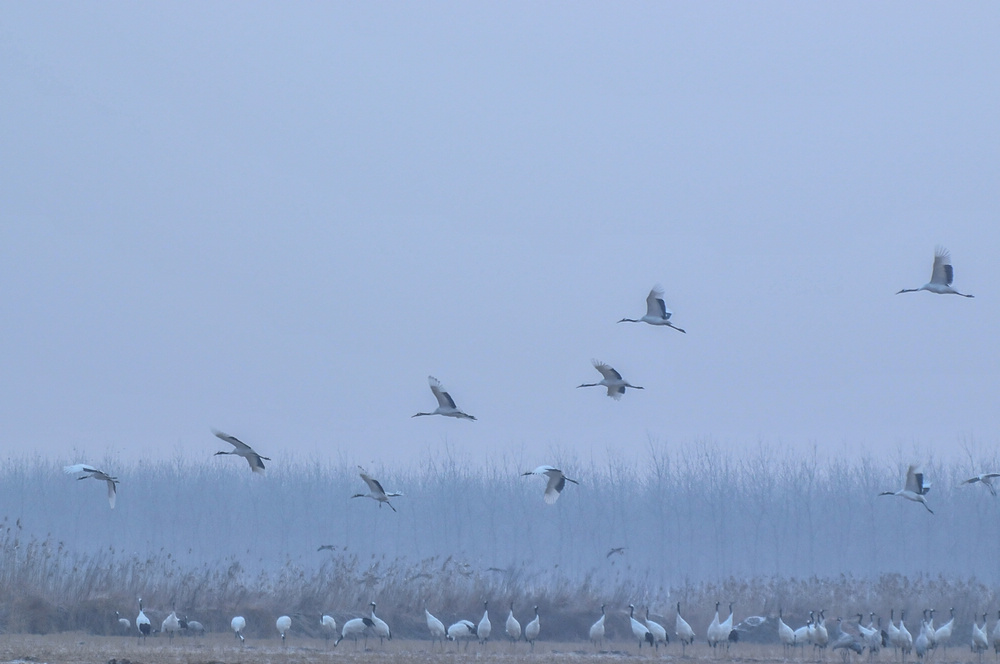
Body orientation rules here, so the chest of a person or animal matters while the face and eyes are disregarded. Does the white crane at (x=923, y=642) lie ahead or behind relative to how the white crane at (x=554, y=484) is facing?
behind

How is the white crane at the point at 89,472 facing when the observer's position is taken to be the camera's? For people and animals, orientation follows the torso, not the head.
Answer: facing to the left of the viewer

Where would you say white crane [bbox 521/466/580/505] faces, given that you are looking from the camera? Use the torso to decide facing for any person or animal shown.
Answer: facing to the left of the viewer

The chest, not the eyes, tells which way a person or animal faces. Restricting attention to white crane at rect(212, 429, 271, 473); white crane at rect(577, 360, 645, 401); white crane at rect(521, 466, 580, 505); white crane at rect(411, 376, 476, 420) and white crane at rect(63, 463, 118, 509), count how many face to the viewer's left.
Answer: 5

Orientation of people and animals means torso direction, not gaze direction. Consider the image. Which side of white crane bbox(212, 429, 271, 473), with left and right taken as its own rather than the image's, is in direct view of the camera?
left

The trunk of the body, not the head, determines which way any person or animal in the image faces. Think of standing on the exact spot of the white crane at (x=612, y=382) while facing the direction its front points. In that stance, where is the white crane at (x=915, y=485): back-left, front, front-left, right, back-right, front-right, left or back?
back-right

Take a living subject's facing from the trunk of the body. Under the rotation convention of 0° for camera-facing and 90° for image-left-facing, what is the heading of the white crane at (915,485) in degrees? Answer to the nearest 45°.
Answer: approximately 90°

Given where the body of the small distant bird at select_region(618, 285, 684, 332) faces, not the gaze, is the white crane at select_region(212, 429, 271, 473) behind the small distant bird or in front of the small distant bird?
in front

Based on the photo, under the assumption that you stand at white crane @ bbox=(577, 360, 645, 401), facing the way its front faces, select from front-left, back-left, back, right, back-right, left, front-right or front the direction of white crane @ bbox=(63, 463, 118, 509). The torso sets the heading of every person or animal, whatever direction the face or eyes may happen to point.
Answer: front

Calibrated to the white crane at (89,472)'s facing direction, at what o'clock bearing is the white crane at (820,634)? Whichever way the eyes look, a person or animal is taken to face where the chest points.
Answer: the white crane at (820,634) is roughly at 6 o'clock from the white crane at (89,472).

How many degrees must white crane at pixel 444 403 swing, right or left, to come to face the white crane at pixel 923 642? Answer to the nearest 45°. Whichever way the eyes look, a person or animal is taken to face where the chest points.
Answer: approximately 180°

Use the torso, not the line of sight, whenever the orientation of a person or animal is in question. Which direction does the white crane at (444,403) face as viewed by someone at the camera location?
facing to the left of the viewer

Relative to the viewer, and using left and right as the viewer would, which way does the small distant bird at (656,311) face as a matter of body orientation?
facing to the left of the viewer
